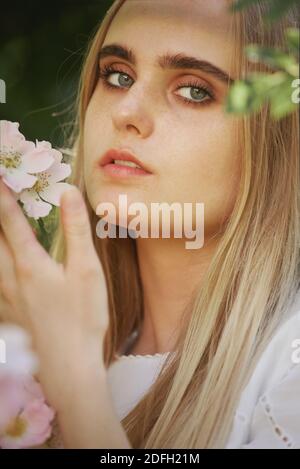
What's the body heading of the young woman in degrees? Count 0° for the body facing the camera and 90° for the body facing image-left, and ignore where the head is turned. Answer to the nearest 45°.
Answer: approximately 45°

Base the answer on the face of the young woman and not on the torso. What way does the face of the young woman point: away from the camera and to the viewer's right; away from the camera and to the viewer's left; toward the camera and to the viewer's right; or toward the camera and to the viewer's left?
toward the camera and to the viewer's left
